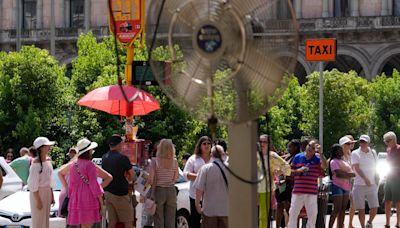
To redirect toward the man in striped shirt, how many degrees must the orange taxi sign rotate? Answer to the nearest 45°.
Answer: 0° — it already faces them

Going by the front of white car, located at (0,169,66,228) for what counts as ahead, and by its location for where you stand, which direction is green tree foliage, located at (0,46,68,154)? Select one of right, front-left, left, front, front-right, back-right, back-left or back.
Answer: back-right

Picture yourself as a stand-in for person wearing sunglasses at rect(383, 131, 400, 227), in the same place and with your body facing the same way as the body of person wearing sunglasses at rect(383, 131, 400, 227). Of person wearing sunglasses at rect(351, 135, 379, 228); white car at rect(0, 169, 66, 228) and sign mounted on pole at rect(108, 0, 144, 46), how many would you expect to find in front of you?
3

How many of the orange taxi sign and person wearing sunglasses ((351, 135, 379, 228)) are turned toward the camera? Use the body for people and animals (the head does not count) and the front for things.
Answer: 2

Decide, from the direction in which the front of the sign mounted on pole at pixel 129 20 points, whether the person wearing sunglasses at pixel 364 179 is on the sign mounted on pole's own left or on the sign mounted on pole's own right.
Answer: on the sign mounted on pole's own left

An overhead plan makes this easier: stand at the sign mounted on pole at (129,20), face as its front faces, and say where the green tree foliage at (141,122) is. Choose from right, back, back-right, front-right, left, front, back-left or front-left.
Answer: back

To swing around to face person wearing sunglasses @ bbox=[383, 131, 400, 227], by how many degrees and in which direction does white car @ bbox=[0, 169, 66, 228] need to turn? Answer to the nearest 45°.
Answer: approximately 135° to its left
